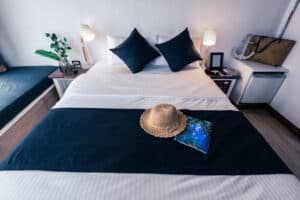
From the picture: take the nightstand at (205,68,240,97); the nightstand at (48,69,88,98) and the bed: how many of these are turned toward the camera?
3

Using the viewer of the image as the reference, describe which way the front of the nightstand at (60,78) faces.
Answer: facing the viewer

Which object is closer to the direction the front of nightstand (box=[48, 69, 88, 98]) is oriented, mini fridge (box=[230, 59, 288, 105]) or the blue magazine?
the blue magazine

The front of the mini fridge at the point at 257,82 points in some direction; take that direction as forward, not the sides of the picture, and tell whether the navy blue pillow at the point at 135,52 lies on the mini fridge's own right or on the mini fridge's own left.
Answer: on the mini fridge's own right

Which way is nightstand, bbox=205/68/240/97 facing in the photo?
toward the camera

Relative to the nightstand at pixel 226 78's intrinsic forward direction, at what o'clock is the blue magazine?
The blue magazine is roughly at 12 o'clock from the nightstand.

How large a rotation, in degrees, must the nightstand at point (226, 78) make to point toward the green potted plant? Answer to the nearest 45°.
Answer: approximately 45° to its right

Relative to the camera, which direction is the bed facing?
toward the camera

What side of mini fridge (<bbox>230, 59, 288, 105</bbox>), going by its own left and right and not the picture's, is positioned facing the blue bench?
right

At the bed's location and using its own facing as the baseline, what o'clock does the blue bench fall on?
The blue bench is roughly at 4 o'clock from the bed.

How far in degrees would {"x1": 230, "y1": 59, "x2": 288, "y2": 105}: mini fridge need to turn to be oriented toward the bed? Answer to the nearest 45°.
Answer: approximately 45° to its right

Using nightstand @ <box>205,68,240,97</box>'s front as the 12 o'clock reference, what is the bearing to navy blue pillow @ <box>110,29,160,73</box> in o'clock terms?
The navy blue pillow is roughly at 2 o'clock from the nightstand.

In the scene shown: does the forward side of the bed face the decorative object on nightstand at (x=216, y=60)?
no

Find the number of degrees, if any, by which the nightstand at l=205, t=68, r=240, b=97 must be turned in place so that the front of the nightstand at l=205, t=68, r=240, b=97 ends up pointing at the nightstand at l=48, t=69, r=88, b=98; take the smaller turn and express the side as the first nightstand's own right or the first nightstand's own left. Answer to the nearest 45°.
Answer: approximately 45° to the first nightstand's own right

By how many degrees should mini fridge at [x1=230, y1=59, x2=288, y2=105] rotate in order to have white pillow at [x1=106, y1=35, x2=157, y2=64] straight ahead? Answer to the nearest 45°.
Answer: approximately 90° to its right

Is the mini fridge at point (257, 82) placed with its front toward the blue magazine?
no

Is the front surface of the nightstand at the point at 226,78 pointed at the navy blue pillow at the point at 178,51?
no

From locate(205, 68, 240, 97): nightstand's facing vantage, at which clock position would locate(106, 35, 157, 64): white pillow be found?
The white pillow is roughly at 2 o'clock from the nightstand.
